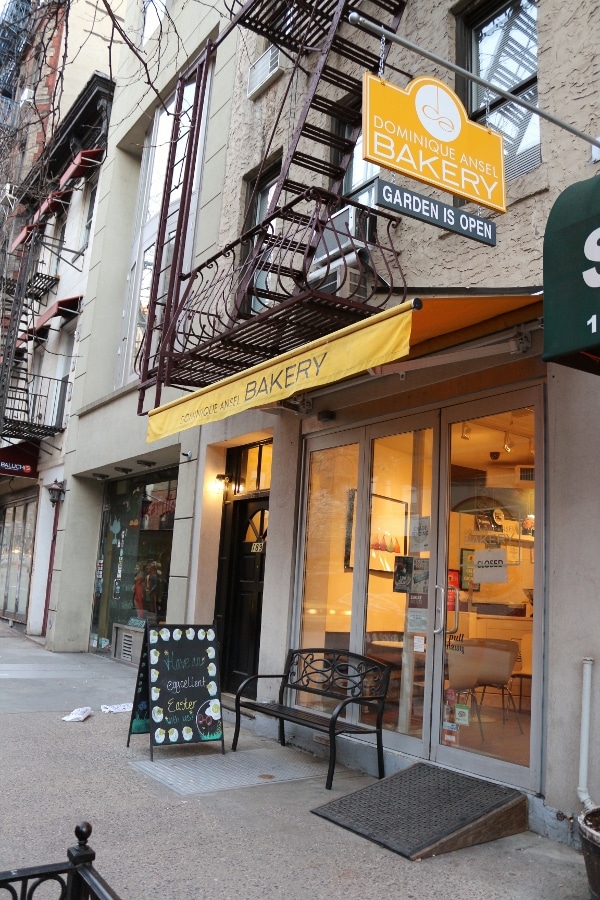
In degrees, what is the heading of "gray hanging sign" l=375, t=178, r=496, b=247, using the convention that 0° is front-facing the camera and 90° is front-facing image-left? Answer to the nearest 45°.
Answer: approximately 315°

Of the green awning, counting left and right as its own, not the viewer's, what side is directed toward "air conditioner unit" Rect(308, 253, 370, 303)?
right

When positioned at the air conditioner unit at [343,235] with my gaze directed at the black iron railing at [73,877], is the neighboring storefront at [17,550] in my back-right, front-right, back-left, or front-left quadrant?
back-right

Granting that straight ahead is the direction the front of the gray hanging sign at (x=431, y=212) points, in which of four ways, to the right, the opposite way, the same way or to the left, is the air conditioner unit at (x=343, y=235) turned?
to the right

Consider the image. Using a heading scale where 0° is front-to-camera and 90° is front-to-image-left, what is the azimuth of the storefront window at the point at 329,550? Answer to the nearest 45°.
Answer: approximately 45°

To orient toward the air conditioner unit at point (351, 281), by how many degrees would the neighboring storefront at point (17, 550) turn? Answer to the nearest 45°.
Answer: approximately 45° to its left

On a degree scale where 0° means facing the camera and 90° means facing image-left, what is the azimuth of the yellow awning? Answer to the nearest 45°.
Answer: approximately 45°

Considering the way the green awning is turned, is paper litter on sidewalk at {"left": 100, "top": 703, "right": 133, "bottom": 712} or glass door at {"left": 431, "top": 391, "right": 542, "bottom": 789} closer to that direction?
the paper litter on sidewalk

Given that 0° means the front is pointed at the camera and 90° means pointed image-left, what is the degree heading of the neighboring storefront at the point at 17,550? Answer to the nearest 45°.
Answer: approximately 45°

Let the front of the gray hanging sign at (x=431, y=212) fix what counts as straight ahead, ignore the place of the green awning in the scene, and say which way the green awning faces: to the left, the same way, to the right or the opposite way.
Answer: to the right

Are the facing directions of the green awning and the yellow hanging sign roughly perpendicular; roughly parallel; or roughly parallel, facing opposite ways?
roughly perpendicular
